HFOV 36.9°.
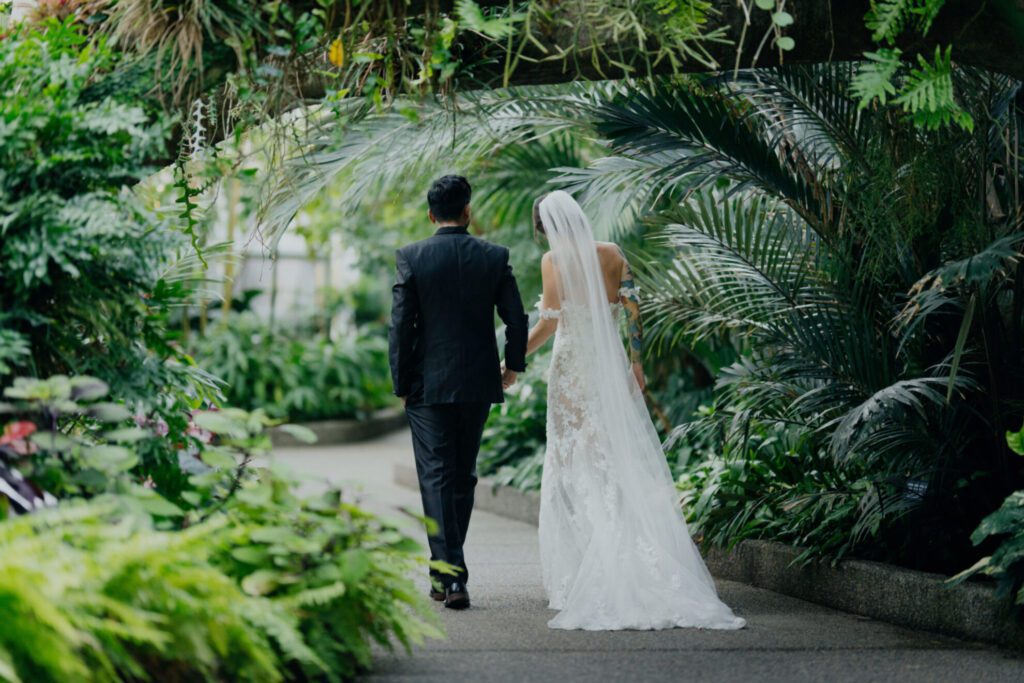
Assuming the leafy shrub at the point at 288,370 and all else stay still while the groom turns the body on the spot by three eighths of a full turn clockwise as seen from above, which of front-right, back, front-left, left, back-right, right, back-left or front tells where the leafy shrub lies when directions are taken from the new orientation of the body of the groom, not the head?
back-left

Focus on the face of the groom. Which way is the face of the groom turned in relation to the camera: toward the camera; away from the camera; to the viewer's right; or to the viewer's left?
away from the camera

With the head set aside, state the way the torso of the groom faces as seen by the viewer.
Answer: away from the camera

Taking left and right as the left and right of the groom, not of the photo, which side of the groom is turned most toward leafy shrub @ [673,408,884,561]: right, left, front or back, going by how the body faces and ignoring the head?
right

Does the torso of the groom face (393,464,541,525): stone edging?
yes

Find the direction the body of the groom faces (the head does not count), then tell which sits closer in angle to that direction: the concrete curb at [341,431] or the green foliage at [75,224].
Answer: the concrete curb

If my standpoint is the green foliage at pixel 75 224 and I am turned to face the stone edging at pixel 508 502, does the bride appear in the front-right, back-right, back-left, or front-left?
front-right

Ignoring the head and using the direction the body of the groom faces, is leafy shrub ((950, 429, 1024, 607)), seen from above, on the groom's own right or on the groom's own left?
on the groom's own right

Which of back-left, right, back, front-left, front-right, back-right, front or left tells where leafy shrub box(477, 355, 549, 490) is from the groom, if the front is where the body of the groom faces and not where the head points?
front

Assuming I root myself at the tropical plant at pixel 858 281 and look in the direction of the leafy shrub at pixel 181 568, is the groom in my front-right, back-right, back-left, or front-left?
front-right

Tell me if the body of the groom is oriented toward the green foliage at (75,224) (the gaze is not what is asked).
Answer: no

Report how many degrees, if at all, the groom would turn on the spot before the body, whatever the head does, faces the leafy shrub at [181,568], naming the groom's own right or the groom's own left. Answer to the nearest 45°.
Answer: approximately 180°

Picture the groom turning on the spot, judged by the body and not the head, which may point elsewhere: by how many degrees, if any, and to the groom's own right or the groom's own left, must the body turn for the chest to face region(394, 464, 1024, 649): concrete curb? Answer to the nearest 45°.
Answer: approximately 90° to the groom's own right

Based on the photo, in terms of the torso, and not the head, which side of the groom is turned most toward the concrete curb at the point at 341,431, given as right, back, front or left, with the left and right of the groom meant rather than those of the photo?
front

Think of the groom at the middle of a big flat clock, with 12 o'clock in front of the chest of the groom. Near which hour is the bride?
The bride is roughly at 3 o'clock from the groom.
